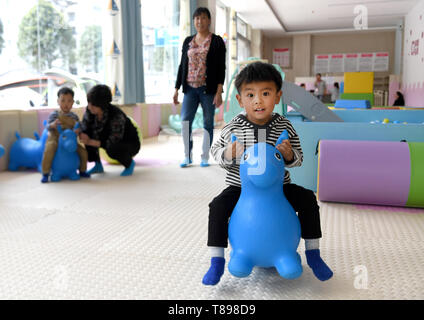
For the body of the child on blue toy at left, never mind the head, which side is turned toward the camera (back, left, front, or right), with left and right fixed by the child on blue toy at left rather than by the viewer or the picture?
front

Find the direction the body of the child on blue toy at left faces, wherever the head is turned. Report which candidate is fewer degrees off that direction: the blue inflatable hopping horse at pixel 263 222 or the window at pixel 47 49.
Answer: the blue inflatable hopping horse

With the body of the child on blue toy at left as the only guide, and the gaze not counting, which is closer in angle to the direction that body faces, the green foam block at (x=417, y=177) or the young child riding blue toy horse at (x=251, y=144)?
the young child riding blue toy horse

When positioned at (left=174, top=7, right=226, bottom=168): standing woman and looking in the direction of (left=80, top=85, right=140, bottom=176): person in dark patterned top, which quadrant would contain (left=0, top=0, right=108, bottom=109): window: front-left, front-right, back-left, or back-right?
front-right

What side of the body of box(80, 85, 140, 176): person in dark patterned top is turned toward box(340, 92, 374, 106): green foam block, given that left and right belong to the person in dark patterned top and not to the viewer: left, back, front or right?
back

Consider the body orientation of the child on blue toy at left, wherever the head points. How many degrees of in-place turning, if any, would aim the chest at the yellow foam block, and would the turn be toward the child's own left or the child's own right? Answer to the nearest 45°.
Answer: approximately 135° to the child's own left

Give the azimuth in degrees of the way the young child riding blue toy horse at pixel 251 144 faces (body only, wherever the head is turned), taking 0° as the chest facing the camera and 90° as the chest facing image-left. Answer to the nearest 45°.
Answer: approximately 0°

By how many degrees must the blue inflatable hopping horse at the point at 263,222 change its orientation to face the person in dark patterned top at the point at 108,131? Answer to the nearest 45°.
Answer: approximately 135° to its right

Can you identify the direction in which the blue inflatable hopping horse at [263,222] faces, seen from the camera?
facing the viewer
